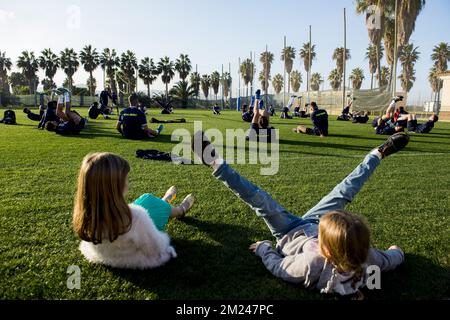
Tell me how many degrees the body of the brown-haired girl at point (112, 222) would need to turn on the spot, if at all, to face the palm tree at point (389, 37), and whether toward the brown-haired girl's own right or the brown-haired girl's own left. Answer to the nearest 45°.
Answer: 0° — they already face it

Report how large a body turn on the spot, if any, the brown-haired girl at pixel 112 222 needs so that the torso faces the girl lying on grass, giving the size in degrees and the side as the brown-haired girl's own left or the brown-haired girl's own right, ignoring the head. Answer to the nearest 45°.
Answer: approximately 45° to the brown-haired girl's own right

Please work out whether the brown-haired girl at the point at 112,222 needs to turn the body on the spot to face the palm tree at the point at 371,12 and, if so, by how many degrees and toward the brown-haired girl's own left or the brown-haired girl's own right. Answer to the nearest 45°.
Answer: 0° — they already face it

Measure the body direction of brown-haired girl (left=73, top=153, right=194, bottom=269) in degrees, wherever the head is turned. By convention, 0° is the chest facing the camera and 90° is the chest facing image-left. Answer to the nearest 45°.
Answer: approximately 225°

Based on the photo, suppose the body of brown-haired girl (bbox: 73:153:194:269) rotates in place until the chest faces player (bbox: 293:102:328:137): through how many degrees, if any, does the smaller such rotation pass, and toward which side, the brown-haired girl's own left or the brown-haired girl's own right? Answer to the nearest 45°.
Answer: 0° — they already face them

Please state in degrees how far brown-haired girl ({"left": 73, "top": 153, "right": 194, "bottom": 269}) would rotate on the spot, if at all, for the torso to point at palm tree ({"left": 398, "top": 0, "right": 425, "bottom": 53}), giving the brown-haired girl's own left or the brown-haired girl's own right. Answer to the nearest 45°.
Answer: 0° — they already face it

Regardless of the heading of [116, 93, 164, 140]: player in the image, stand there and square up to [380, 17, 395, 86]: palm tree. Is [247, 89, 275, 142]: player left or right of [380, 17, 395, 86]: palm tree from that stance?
right

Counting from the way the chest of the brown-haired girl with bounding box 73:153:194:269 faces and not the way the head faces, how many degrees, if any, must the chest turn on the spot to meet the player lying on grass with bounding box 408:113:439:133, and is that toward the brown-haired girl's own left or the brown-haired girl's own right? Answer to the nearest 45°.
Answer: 0° — they already face them
